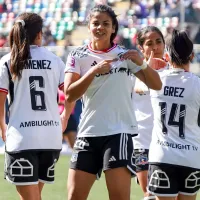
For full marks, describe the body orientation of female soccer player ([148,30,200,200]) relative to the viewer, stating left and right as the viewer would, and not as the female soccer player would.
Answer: facing away from the viewer

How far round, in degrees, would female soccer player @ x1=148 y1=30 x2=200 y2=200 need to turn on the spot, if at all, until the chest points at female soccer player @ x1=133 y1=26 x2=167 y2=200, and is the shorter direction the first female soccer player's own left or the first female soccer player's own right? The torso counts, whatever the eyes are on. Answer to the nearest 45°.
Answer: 0° — they already face them

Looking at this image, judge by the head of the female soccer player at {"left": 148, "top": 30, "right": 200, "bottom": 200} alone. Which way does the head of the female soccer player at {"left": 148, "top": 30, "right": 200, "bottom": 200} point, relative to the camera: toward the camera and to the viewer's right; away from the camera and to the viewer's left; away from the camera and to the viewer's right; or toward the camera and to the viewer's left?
away from the camera and to the viewer's left

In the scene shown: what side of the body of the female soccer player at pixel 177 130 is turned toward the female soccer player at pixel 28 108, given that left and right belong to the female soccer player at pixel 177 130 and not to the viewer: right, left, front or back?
left

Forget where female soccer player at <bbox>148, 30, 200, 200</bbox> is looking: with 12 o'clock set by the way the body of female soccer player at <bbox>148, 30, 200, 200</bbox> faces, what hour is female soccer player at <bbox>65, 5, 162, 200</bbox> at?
female soccer player at <bbox>65, 5, 162, 200</bbox> is roughly at 9 o'clock from female soccer player at <bbox>148, 30, 200, 200</bbox>.
